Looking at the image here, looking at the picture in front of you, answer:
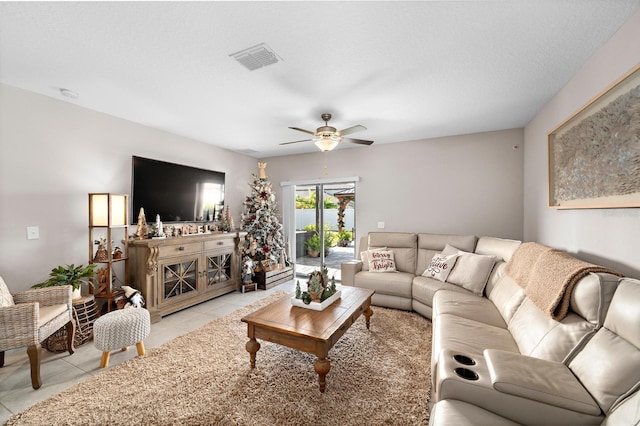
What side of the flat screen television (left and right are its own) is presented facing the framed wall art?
front

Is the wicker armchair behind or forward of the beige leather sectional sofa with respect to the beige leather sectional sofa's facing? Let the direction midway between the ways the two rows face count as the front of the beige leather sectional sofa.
forward

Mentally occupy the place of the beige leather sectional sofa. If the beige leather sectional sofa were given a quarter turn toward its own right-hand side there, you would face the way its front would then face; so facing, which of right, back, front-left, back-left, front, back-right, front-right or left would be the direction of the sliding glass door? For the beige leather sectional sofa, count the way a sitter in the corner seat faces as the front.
front

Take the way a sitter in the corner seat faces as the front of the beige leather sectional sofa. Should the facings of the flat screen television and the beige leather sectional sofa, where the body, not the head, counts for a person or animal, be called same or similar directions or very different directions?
very different directions

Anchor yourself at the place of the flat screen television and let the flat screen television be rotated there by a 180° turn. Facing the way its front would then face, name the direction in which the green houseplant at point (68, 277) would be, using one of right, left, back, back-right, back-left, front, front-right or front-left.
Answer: left

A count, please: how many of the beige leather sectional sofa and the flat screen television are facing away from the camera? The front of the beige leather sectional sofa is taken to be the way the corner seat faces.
0

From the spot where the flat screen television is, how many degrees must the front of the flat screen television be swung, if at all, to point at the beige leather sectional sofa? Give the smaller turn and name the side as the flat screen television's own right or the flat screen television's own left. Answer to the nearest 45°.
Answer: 0° — it already faces it

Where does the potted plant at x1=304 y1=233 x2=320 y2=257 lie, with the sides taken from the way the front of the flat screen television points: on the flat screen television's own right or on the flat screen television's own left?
on the flat screen television's own left

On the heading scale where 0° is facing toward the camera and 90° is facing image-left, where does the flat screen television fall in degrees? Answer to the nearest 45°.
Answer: approximately 315°

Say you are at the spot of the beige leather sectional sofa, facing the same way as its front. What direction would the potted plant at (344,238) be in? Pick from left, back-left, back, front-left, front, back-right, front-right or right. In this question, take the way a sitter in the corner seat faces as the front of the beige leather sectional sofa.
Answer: right

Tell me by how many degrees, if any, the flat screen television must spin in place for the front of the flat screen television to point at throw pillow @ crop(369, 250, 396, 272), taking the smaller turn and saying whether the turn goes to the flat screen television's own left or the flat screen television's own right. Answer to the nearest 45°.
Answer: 0° — it already faces it

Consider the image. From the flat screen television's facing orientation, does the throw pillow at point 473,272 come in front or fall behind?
in front

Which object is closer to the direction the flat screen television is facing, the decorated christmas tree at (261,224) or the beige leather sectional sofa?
the beige leather sectional sofa

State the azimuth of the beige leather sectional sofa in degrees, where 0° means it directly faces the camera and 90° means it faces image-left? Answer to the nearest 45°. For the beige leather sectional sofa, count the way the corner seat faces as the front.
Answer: approximately 45°

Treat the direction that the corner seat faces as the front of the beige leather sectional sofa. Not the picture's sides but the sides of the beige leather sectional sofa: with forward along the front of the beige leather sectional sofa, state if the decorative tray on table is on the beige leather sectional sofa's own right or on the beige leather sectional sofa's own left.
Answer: on the beige leather sectional sofa's own right
